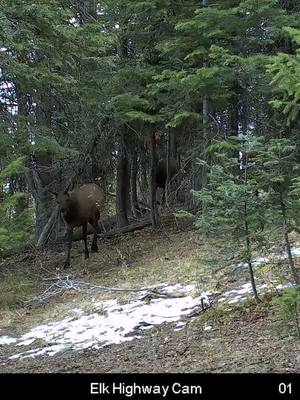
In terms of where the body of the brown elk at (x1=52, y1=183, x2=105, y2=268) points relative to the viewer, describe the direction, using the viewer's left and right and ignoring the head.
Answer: facing the viewer and to the left of the viewer

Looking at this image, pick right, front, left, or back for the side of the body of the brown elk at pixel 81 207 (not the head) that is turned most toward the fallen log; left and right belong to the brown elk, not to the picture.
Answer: back

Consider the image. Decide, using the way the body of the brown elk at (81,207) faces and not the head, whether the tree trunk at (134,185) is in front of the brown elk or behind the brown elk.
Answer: behind

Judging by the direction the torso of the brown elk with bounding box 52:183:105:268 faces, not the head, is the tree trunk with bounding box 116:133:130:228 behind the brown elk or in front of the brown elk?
behind

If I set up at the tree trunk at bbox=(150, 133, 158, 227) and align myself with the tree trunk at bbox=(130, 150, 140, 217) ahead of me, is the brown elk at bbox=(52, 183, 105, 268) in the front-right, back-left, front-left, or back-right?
back-left

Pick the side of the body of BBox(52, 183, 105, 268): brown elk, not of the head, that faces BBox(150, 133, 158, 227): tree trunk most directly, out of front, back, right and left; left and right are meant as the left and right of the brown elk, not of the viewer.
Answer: back
